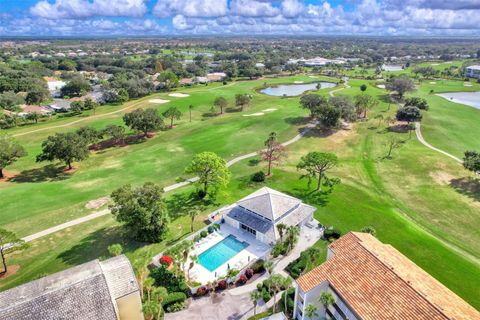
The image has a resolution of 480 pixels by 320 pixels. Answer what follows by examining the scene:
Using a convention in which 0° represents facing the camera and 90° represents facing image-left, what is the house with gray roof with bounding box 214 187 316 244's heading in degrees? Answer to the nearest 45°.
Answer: approximately 45°

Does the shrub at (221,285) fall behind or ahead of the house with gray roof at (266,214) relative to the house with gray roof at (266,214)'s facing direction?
ahead

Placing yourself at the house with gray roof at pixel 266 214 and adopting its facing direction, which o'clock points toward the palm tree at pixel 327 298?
The palm tree is roughly at 10 o'clock from the house with gray roof.

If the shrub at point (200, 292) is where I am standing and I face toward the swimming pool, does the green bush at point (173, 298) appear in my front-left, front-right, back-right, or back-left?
back-left

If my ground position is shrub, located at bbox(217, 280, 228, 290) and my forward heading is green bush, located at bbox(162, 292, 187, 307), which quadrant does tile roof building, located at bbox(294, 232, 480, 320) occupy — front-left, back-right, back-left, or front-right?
back-left

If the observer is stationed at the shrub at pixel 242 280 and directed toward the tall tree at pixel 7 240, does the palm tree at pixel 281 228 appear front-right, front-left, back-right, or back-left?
back-right

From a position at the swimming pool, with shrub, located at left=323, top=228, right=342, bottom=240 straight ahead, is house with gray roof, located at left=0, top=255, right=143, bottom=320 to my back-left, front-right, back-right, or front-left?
back-right

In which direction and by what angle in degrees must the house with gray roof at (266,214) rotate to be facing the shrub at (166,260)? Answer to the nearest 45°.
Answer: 0° — it already faces it

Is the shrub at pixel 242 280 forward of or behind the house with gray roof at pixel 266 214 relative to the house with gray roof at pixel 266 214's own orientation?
forward

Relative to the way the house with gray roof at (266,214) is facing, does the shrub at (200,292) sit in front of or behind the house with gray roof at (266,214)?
in front
